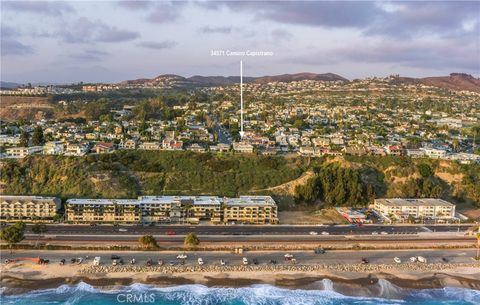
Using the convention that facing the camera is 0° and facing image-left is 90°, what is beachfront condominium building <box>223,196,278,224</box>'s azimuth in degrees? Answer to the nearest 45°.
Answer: approximately 0°

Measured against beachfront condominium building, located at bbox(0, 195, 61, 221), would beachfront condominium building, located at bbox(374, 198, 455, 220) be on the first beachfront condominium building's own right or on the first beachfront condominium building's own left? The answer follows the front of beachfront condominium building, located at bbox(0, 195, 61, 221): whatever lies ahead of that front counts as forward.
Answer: on the first beachfront condominium building's own left

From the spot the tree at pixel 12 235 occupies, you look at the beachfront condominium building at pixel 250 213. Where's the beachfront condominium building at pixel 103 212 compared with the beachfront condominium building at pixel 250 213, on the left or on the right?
left

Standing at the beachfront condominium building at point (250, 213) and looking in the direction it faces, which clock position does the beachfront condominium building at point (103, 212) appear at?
the beachfront condominium building at point (103, 212) is roughly at 3 o'clock from the beachfront condominium building at point (250, 213).

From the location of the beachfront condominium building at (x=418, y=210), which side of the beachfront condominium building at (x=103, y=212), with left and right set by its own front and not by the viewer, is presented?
left

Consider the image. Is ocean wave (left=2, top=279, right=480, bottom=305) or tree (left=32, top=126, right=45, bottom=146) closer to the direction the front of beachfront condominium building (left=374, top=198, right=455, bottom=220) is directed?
the ocean wave

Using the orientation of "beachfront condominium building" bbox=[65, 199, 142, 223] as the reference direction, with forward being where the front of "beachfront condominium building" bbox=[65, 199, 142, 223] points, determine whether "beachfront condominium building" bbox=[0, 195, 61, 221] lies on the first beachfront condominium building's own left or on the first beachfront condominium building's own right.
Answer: on the first beachfront condominium building's own right

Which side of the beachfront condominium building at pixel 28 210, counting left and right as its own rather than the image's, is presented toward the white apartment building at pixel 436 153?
left

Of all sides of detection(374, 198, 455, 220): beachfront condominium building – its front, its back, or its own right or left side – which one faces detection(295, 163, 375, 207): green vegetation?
right

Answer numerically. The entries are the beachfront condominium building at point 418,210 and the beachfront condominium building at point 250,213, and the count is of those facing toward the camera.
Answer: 2

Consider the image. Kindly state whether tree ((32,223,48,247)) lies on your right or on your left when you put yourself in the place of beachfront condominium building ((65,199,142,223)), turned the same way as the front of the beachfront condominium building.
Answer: on your right

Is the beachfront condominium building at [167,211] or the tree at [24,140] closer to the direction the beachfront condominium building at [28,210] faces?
the beachfront condominium building
